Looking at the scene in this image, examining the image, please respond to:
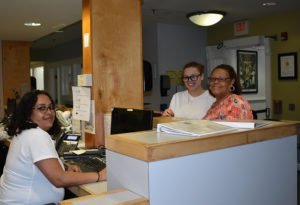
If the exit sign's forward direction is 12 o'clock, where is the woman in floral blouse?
The woman in floral blouse is roughly at 12 o'clock from the exit sign.

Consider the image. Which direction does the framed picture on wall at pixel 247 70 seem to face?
toward the camera

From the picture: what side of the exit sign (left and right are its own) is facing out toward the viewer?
front

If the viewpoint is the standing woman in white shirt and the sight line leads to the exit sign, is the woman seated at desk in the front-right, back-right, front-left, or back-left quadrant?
back-left

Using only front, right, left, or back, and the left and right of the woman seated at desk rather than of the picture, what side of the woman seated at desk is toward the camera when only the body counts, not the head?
right

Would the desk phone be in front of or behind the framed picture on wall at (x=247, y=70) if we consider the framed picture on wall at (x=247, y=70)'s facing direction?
in front

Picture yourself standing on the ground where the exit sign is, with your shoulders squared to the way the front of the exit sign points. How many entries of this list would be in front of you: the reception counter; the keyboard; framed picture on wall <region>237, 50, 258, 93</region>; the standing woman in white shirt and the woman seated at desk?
4

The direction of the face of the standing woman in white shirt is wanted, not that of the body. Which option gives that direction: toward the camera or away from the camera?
toward the camera

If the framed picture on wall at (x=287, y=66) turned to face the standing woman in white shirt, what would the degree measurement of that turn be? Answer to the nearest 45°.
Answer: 0° — it already faces them

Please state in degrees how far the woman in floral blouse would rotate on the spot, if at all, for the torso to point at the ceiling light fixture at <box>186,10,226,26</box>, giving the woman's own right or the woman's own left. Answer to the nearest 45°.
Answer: approximately 135° to the woman's own right

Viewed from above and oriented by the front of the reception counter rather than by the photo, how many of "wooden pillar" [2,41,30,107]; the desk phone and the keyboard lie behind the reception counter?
3

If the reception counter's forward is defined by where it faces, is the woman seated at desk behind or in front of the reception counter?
behind
